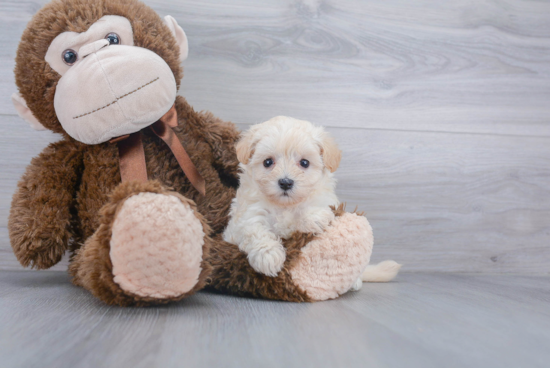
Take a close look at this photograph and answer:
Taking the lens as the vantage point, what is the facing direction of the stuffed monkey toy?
facing the viewer and to the right of the viewer

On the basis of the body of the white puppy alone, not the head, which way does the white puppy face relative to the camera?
toward the camera
